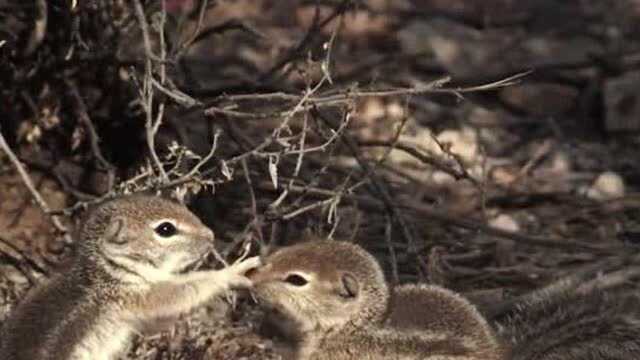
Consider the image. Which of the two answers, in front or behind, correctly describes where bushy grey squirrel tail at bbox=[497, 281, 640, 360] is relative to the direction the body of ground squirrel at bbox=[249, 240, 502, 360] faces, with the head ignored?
behind

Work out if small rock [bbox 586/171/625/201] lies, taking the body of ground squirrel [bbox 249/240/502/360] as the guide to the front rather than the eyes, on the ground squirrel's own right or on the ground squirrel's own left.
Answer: on the ground squirrel's own right

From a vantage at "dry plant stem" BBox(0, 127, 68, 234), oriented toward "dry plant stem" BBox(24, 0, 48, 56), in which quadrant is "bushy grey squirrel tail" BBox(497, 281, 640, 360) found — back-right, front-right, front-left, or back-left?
back-right

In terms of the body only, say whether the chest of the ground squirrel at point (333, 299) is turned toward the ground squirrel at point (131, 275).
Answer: yes

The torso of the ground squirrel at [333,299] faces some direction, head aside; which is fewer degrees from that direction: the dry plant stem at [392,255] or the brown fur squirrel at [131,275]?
the brown fur squirrel

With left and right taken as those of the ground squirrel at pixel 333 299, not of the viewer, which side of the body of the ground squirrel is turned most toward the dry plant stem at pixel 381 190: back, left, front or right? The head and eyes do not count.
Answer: right

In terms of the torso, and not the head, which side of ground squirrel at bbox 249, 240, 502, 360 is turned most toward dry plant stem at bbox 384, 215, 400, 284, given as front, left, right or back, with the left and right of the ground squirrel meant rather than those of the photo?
right

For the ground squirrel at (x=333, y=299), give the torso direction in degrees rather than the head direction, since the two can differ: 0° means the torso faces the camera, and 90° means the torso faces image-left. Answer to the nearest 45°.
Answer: approximately 90°
